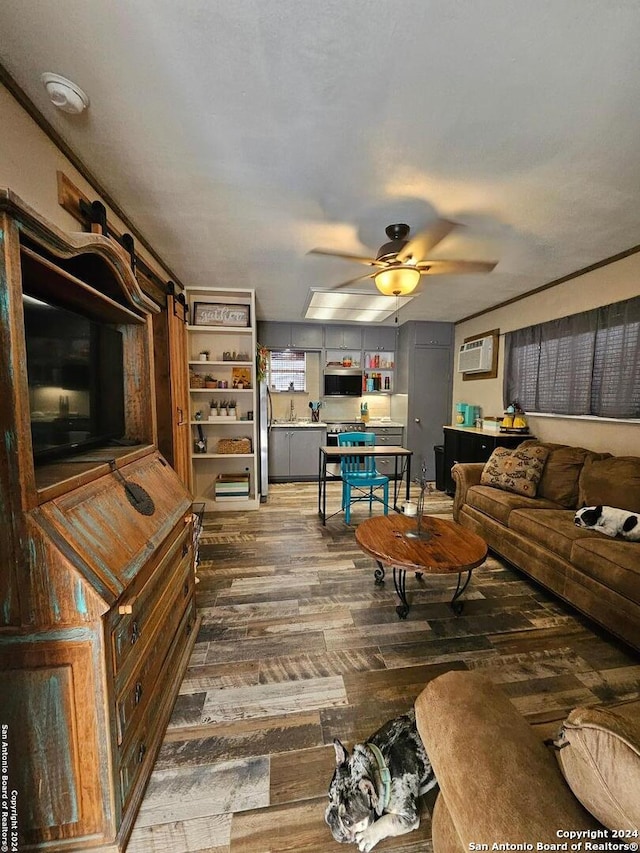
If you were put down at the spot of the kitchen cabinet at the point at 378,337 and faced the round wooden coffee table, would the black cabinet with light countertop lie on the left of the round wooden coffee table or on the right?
left

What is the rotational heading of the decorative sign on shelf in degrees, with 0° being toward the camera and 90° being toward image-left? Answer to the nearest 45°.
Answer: approximately 0°

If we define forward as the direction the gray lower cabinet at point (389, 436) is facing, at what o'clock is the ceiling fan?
The ceiling fan is roughly at 12 o'clock from the gray lower cabinet.

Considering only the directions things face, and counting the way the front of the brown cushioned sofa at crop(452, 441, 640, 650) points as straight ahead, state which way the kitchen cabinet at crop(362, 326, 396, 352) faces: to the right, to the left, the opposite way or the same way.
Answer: to the left

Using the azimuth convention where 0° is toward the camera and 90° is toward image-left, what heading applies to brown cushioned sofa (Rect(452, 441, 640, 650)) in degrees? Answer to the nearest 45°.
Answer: approximately 45°

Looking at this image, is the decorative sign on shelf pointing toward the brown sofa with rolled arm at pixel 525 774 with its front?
yes
